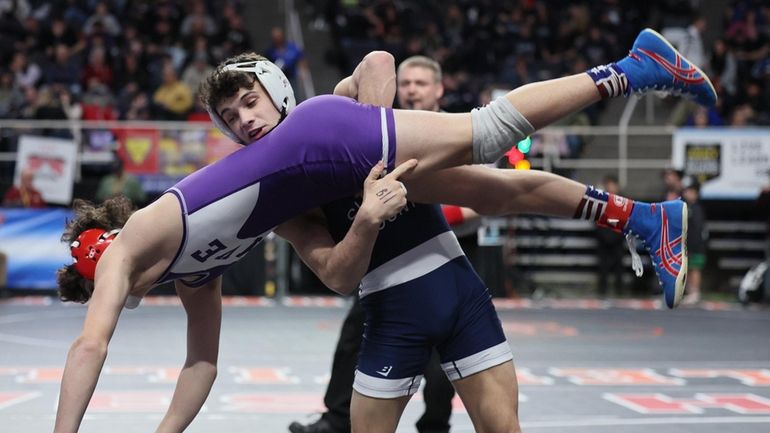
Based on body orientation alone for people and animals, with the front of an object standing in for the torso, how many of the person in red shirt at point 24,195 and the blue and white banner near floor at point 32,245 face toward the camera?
2

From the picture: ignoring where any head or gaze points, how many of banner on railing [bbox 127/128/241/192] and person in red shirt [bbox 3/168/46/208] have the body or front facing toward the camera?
2

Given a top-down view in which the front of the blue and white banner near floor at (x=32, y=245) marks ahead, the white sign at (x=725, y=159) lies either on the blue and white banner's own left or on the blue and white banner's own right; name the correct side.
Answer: on the blue and white banner's own left

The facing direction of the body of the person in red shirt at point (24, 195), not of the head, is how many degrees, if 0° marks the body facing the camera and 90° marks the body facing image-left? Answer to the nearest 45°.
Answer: approximately 0°

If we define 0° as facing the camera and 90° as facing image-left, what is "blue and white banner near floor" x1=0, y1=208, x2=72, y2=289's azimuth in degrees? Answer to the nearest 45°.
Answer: approximately 0°
